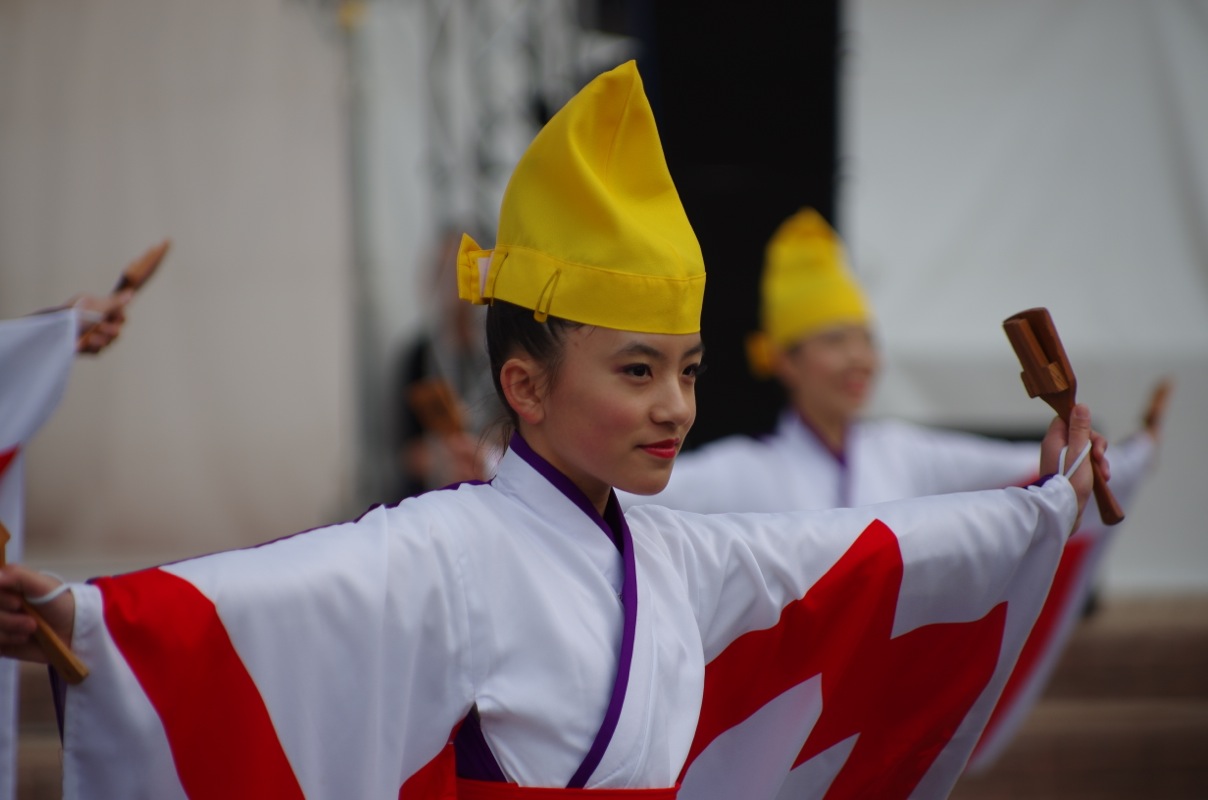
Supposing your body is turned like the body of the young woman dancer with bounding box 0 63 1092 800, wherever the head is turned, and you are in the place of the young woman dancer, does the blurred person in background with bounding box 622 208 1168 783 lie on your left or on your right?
on your left

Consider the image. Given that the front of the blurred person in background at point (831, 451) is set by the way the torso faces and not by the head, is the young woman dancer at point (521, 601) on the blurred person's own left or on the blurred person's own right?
on the blurred person's own right

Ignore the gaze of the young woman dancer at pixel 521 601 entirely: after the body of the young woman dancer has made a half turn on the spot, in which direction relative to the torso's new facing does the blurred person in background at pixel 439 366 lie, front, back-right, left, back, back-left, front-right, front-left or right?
front-right
